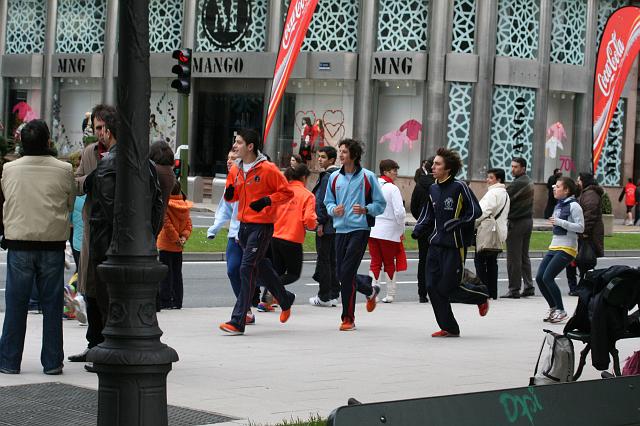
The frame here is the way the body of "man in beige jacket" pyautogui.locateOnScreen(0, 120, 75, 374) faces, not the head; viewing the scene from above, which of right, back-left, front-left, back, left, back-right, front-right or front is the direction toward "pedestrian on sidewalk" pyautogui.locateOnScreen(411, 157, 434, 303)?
front-right

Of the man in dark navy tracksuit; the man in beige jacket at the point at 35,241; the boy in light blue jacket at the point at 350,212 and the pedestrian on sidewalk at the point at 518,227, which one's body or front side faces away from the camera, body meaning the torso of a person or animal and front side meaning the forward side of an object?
the man in beige jacket

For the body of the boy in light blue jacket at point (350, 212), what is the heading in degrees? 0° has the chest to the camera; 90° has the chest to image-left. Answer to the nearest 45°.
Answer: approximately 45°

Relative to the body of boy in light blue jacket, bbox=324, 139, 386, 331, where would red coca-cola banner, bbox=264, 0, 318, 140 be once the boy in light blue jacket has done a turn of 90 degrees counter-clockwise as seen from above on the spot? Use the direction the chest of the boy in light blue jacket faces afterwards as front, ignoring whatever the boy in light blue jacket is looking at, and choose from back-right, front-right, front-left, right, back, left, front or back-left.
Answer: back-left

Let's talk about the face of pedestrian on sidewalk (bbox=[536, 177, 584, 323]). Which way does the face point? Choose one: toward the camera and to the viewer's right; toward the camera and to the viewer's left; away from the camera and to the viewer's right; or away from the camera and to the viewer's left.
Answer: toward the camera and to the viewer's left

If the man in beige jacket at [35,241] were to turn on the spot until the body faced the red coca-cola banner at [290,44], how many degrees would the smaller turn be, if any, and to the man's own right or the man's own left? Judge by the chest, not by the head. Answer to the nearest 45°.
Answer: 0° — they already face it

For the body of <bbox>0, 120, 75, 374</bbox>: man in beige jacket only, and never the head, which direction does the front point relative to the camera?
away from the camera

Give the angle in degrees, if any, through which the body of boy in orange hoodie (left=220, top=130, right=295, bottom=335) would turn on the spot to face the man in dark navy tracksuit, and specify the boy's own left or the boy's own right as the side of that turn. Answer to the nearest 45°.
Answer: approximately 135° to the boy's own left

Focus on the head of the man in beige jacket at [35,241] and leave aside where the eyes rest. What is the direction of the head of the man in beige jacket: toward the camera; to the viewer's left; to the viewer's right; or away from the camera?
away from the camera

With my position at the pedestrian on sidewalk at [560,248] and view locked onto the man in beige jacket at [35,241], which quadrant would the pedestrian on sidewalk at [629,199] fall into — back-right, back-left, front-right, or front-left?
back-right

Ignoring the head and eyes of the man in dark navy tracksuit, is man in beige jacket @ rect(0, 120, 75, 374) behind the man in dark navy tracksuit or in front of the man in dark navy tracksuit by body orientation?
in front

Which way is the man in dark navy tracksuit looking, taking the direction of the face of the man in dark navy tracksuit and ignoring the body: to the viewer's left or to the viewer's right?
to the viewer's left
